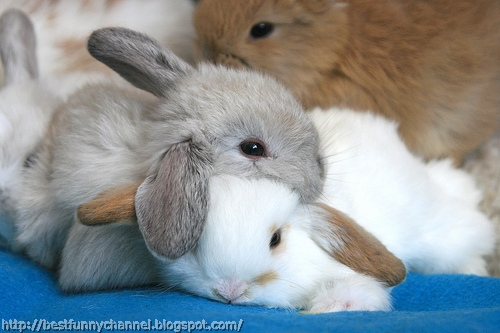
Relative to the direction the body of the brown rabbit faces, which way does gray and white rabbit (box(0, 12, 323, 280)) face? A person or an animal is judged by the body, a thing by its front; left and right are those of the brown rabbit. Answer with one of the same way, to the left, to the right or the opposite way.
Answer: the opposite way

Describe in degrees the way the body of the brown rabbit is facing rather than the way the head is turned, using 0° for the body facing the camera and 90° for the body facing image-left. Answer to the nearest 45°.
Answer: approximately 90°

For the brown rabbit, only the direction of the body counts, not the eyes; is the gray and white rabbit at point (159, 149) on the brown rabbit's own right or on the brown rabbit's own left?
on the brown rabbit's own left

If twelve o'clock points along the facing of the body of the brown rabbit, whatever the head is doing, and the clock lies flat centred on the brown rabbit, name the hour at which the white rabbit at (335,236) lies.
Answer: The white rabbit is roughly at 9 o'clock from the brown rabbit.

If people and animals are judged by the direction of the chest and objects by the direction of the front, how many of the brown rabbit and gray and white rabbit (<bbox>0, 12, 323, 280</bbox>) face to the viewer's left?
1

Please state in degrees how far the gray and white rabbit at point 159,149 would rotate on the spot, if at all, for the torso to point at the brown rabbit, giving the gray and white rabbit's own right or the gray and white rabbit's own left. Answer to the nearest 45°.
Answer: approximately 45° to the gray and white rabbit's own left

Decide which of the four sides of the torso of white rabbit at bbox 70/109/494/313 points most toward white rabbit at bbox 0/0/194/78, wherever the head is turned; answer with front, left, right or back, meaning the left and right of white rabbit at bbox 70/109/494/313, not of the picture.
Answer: right

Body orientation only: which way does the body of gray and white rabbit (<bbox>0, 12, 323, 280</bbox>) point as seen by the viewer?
to the viewer's right

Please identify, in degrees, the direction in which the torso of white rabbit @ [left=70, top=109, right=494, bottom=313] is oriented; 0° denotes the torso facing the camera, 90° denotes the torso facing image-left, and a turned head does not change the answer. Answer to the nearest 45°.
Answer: approximately 45°

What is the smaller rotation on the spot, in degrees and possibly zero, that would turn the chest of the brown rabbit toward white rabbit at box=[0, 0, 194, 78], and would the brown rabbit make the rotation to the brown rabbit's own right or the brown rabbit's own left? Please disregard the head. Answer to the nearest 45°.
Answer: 0° — it already faces it

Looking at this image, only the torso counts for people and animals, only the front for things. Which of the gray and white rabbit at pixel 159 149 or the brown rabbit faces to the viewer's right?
the gray and white rabbit

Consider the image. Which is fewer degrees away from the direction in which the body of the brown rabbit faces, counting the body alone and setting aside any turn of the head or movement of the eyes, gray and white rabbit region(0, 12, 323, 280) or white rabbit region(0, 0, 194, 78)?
the white rabbit
